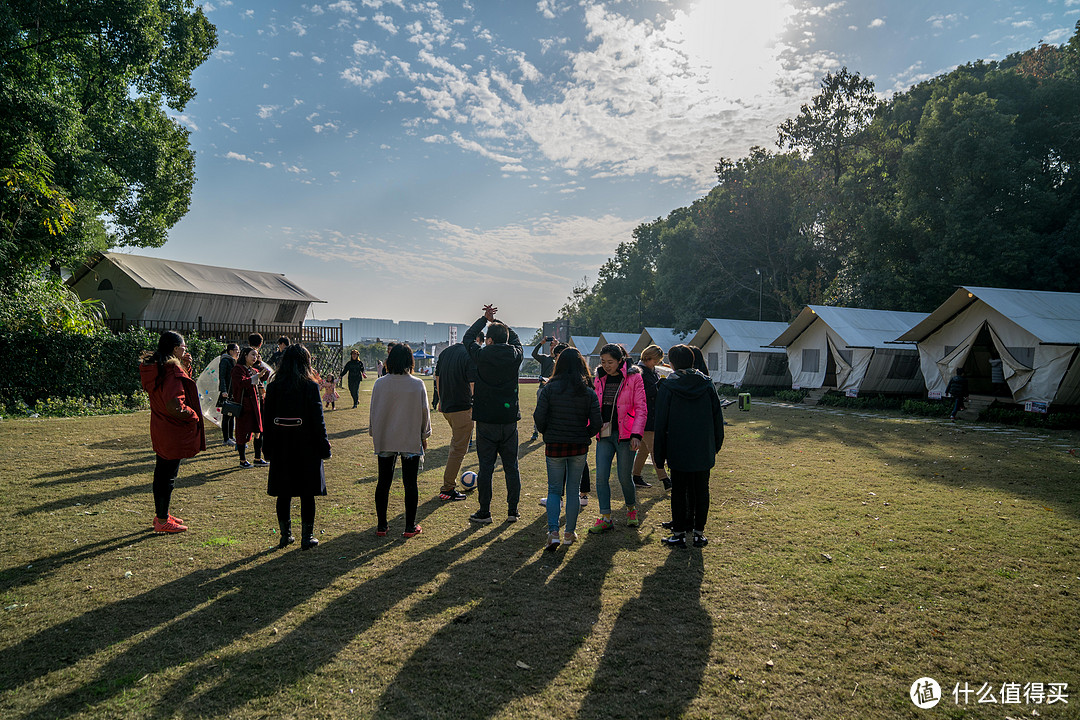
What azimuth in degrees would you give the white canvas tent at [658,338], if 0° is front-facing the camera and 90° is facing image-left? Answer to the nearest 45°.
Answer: approximately 45°

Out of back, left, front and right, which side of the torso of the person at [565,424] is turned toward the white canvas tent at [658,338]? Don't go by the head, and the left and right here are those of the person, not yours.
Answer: front

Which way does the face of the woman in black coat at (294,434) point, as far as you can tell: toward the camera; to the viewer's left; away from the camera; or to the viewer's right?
away from the camera

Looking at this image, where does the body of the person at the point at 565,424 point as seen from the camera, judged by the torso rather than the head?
away from the camera

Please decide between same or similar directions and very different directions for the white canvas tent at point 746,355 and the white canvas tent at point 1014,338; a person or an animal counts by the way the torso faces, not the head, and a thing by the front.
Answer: same or similar directions

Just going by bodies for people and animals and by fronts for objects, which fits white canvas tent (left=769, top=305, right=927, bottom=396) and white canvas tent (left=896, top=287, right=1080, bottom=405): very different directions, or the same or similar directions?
same or similar directions

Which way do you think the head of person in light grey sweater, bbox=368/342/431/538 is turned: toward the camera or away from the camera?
away from the camera

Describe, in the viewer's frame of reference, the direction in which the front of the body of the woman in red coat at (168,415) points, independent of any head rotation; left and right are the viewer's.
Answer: facing to the right of the viewer

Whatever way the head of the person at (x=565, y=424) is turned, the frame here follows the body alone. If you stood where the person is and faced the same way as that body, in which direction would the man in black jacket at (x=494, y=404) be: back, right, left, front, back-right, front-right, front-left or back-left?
front-left

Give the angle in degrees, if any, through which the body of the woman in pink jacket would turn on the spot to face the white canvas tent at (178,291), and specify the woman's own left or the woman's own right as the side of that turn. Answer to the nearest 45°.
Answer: approximately 90° to the woman's own right

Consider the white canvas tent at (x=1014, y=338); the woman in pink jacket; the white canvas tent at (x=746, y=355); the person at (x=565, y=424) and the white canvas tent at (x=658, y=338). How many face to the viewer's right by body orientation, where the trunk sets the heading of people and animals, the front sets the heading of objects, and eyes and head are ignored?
0

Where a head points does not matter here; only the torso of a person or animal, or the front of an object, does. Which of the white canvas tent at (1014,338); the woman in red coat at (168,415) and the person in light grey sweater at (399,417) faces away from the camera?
the person in light grey sweater

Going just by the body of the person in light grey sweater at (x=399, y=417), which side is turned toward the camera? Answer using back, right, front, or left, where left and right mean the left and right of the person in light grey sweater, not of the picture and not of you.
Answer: back

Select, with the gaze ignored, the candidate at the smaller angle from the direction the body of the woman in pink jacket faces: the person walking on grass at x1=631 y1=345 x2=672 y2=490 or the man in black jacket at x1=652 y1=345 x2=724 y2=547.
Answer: the man in black jacket

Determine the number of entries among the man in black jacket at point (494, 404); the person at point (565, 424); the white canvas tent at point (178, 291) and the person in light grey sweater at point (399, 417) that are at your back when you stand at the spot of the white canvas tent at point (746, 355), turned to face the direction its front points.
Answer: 0

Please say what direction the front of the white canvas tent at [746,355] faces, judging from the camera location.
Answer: facing the viewer and to the left of the viewer

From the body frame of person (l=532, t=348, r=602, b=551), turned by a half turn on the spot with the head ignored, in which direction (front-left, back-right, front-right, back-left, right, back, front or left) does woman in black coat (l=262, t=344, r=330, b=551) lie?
right
